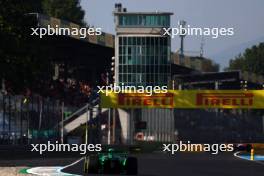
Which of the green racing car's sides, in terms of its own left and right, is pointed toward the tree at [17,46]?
front

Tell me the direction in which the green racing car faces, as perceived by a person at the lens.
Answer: facing away from the viewer
